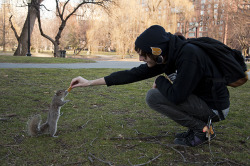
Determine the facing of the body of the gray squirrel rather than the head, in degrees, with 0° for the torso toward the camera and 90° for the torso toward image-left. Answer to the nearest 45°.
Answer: approximately 270°
